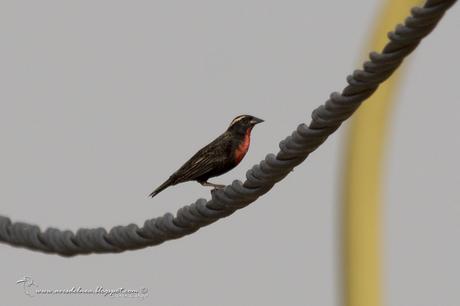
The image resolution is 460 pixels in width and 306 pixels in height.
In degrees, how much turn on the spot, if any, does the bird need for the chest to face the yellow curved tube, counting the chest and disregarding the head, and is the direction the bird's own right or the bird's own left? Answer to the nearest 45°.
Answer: approximately 45° to the bird's own left

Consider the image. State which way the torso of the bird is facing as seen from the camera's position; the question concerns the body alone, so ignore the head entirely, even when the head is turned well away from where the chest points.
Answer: to the viewer's right
